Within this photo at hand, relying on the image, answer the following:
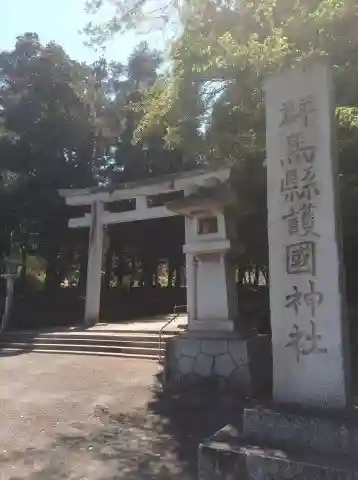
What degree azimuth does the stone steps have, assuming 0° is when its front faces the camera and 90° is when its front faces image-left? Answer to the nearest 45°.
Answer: approximately 0°

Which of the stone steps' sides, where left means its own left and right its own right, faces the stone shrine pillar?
front

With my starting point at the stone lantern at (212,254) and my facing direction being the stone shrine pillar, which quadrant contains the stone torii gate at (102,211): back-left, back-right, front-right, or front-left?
back-right
